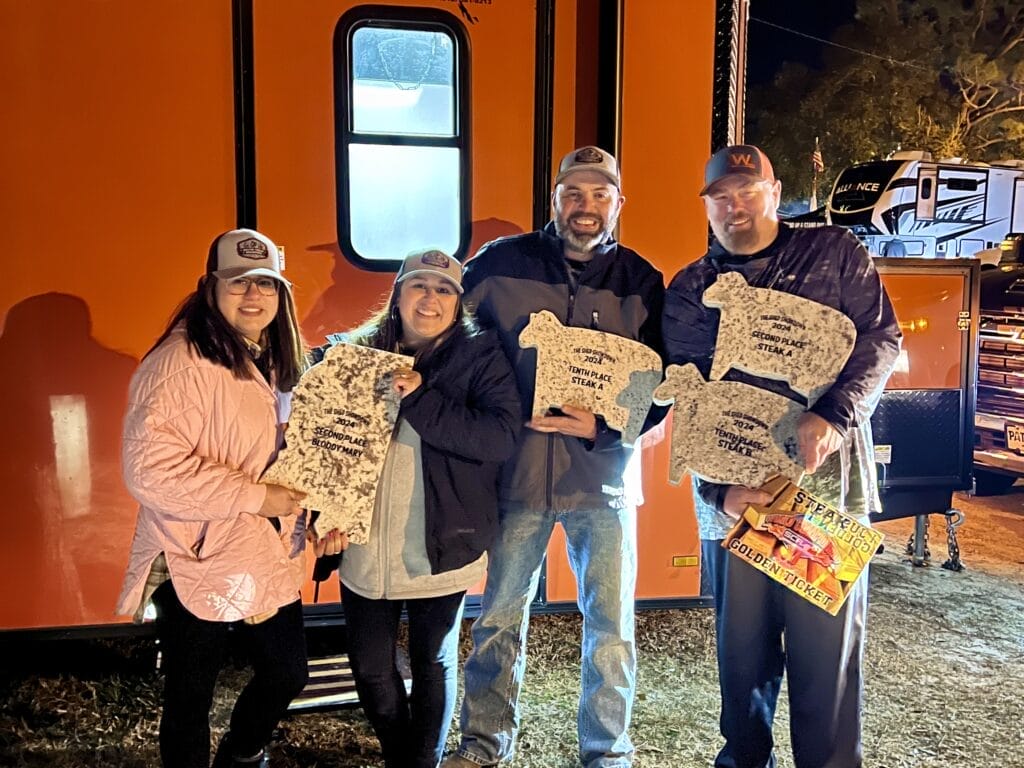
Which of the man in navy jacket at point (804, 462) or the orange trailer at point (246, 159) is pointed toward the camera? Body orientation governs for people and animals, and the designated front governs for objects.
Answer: the man in navy jacket

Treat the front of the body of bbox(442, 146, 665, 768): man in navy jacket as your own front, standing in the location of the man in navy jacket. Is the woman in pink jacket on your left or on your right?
on your right

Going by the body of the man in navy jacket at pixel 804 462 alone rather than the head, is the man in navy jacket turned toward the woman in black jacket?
no

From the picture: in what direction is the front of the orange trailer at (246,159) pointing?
to the viewer's right

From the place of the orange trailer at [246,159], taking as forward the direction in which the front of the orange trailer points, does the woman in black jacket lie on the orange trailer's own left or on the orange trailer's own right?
on the orange trailer's own right

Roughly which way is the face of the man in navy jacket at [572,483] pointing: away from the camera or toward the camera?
toward the camera

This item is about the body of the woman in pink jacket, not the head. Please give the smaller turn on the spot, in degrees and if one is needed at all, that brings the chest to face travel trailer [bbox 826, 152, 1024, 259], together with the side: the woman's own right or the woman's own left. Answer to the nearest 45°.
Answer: approximately 90° to the woman's own left

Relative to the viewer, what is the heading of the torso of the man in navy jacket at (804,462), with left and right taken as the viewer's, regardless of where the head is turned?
facing the viewer

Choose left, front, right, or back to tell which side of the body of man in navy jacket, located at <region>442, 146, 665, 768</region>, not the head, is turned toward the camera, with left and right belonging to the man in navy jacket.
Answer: front

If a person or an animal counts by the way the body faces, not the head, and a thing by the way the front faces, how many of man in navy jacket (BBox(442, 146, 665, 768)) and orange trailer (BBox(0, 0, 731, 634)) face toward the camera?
1

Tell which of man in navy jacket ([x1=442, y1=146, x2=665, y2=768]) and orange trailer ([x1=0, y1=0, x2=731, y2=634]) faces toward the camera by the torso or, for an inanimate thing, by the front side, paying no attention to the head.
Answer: the man in navy jacket

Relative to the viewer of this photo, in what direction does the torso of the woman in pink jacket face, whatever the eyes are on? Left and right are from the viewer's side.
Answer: facing the viewer and to the right of the viewer

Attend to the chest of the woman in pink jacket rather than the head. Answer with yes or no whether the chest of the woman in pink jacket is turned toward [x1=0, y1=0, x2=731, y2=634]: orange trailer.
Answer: no

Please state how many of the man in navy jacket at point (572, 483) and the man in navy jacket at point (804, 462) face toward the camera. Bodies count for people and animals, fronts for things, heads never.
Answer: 2

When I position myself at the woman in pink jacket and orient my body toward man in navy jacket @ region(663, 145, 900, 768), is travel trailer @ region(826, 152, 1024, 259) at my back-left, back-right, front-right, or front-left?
front-left

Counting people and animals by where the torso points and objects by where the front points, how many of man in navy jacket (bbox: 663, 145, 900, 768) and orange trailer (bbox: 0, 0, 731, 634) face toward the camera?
1
